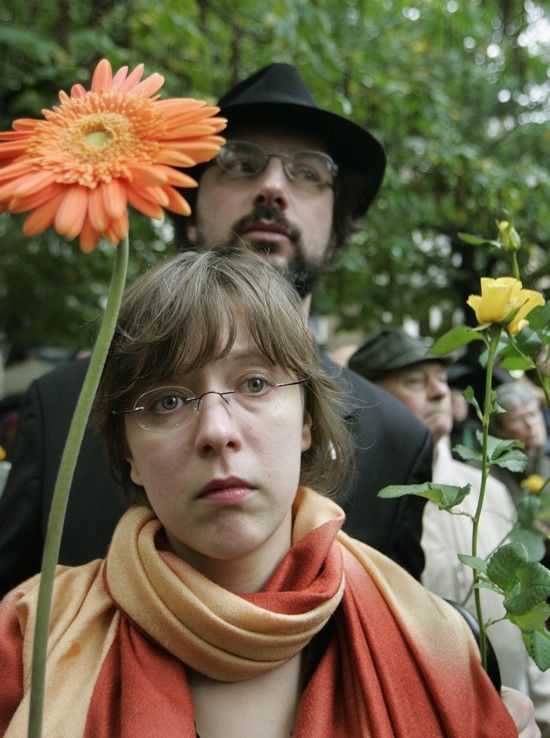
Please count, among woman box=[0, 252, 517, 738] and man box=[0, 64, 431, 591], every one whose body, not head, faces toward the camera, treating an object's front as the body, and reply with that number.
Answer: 2

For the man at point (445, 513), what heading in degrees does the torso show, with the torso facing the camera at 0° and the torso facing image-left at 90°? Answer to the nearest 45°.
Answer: approximately 315°

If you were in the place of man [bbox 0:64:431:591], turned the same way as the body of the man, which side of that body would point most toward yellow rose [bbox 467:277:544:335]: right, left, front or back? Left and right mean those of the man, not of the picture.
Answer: left

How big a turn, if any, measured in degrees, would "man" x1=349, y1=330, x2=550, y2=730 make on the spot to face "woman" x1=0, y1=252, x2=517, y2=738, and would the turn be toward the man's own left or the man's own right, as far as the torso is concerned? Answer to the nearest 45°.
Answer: approximately 45° to the man's own right

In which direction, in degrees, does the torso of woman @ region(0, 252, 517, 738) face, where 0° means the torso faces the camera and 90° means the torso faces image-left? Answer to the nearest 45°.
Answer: approximately 0°

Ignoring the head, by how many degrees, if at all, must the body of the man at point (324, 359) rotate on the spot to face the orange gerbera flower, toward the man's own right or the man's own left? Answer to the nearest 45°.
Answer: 0° — they already face it

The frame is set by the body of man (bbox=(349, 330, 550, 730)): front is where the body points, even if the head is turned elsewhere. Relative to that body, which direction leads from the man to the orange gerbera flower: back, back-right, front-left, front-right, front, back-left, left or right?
front-right

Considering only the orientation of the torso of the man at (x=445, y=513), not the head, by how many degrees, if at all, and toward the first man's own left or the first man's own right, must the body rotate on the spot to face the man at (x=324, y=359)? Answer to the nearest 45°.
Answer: approximately 45° to the first man's own right
